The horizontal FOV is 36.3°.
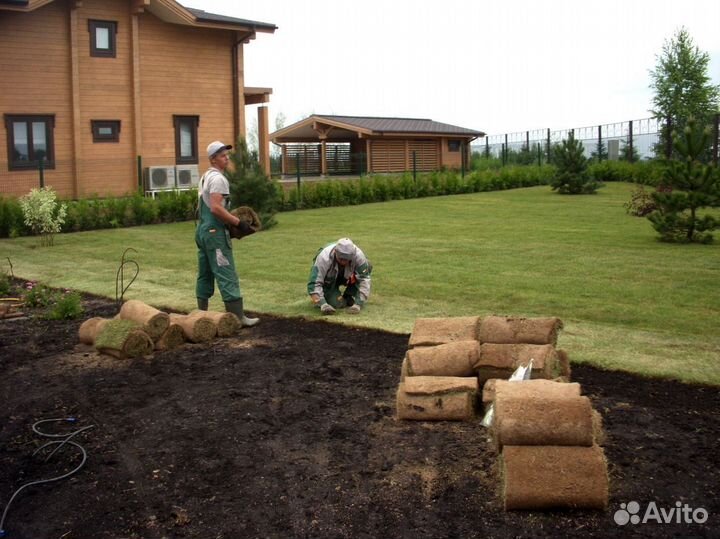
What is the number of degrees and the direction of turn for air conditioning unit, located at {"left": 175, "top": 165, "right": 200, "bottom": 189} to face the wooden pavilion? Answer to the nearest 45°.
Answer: approximately 135° to its left

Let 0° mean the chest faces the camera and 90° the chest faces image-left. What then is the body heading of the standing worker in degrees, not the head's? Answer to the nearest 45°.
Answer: approximately 270°

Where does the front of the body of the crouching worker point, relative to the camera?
toward the camera

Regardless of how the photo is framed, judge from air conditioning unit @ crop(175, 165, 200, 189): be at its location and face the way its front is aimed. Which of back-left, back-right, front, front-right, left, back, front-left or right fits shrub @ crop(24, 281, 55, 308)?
front

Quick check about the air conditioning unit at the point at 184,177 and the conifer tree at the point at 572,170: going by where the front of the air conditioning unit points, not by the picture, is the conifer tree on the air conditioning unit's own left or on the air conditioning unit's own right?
on the air conditioning unit's own left

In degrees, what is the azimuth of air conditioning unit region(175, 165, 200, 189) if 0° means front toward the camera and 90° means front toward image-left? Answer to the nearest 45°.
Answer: approximately 0°

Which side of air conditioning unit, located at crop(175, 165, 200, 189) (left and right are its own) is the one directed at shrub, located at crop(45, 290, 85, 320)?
front

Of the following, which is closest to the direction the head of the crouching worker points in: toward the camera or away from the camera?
toward the camera

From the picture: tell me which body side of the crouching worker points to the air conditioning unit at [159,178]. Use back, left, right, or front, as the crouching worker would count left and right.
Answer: back

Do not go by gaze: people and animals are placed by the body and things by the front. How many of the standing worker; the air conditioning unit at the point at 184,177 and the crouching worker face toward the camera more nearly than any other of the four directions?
2

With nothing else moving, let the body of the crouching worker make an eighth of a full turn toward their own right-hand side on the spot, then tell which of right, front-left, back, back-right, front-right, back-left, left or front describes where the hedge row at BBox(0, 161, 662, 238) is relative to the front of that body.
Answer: back-right

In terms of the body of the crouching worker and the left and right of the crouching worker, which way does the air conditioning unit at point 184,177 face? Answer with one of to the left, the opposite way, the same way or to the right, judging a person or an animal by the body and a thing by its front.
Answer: the same way

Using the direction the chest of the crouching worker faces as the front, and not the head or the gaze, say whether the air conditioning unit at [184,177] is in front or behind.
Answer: behind

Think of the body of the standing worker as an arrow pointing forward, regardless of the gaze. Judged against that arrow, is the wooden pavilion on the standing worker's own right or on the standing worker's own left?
on the standing worker's own left
